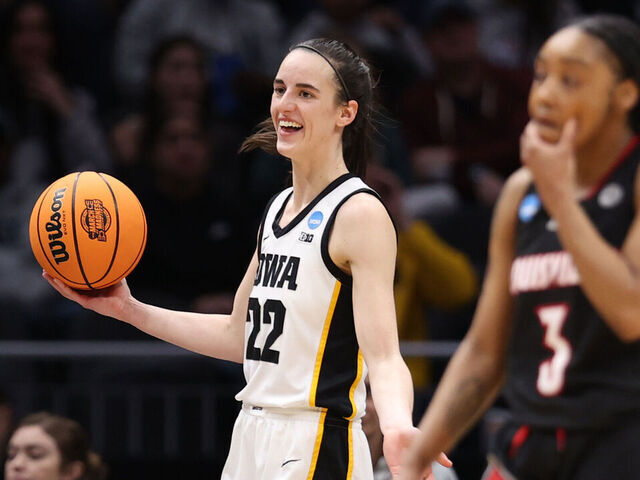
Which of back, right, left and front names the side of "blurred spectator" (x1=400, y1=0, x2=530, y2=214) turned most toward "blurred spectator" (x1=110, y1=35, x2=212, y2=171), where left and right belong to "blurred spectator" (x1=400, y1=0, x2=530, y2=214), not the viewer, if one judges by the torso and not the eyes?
right

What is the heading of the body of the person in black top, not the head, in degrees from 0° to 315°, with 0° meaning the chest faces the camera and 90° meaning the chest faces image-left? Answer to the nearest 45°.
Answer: approximately 45°

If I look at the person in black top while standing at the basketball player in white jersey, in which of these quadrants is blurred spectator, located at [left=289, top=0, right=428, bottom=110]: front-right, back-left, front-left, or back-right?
back-left

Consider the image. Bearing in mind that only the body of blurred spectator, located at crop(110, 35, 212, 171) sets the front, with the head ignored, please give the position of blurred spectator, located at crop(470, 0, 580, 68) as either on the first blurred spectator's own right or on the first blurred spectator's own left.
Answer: on the first blurred spectator's own left

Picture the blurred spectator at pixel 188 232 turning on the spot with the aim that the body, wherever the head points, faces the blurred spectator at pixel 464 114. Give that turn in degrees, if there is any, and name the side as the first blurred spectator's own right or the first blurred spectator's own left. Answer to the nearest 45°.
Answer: approximately 90° to the first blurred spectator's own left

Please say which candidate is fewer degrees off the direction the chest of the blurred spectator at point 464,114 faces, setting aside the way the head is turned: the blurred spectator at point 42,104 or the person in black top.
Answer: the person in black top

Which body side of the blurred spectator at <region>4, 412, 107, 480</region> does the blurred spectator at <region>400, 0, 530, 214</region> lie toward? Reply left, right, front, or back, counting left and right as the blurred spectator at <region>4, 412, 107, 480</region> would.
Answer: back

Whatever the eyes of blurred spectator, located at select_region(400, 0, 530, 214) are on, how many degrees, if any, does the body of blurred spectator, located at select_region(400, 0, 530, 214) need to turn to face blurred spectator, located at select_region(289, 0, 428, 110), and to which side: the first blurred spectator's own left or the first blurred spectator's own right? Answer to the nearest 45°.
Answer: approximately 135° to the first blurred spectator's own right

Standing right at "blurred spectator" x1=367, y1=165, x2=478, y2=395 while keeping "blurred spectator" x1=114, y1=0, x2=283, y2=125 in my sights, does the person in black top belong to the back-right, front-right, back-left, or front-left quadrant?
back-left

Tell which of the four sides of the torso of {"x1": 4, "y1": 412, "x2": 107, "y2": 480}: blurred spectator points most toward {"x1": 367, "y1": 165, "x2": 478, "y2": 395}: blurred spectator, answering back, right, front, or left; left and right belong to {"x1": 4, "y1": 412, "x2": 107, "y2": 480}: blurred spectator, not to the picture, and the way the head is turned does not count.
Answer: back

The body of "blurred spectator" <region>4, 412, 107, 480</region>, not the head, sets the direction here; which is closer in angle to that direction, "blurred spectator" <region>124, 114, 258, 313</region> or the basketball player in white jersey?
the basketball player in white jersey

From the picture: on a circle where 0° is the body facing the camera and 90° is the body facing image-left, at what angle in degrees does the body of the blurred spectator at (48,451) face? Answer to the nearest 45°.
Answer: approximately 45°

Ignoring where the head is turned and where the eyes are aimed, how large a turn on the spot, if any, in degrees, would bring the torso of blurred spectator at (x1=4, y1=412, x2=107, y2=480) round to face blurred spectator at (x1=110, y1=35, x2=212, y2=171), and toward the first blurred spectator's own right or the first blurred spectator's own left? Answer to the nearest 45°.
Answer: approximately 135° to the first blurred spectator's own right

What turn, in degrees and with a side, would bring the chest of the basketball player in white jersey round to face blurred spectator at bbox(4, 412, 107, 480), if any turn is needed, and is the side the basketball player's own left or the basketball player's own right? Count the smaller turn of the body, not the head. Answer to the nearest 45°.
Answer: approximately 90° to the basketball player's own right
